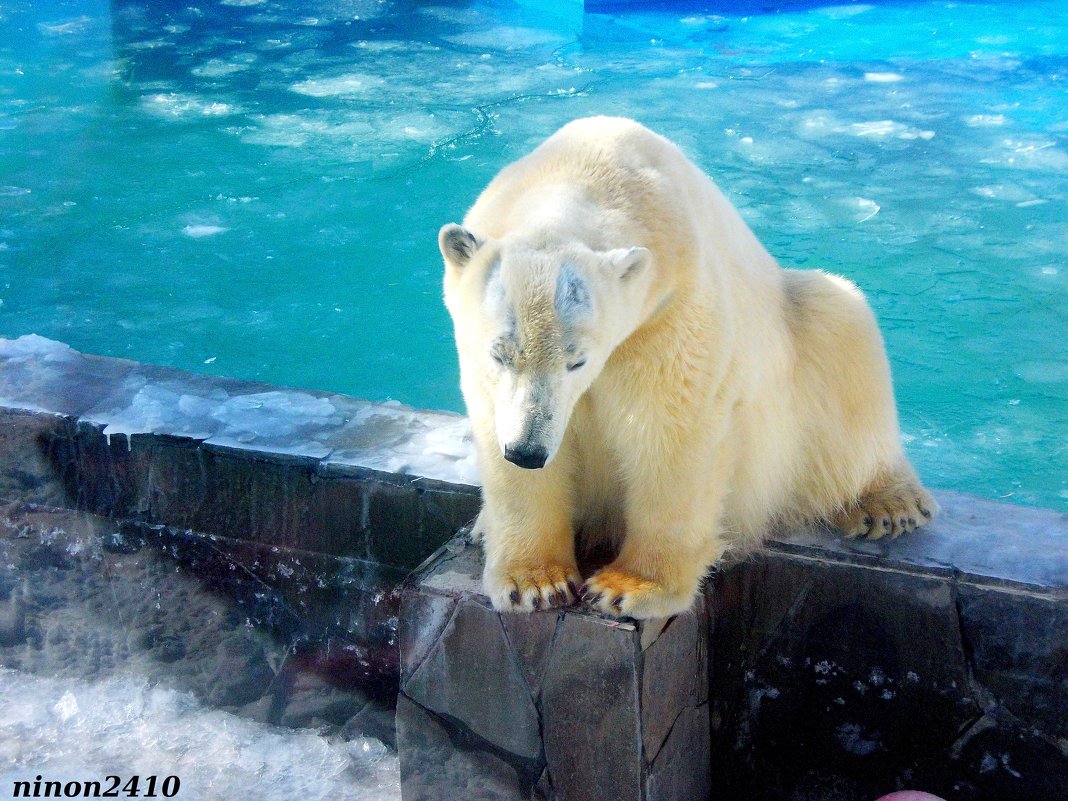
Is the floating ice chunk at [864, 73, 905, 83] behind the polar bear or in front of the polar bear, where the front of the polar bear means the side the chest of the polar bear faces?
behind

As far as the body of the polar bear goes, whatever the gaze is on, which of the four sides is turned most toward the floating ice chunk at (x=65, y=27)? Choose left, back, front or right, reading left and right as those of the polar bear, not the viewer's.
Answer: right

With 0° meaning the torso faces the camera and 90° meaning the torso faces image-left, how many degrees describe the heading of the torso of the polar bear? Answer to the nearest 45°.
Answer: approximately 45°

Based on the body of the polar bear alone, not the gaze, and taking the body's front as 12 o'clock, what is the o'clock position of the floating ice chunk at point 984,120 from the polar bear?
The floating ice chunk is roughly at 5 o'clock from the polar bear.

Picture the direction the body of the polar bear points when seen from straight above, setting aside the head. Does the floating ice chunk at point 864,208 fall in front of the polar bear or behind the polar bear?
behind

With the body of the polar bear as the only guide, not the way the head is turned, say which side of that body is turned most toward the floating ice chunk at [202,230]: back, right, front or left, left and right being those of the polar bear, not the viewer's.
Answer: right

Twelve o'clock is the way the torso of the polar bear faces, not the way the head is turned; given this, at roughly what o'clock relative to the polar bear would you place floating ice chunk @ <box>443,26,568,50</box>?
The floating ice chunk is roughly at 4 o'clock from the polar bear.
